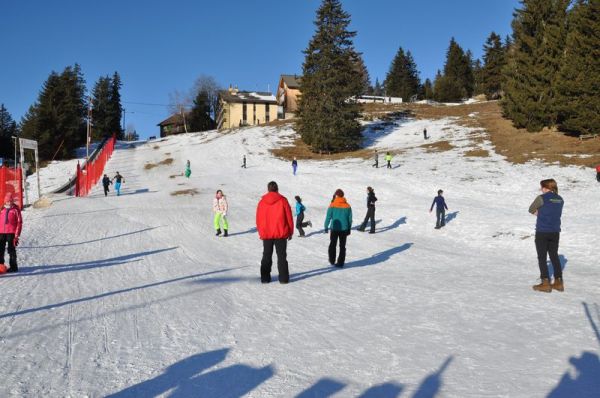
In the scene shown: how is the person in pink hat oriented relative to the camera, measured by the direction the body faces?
toward the camera

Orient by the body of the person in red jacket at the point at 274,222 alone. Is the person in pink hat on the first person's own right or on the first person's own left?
on the first person's own left

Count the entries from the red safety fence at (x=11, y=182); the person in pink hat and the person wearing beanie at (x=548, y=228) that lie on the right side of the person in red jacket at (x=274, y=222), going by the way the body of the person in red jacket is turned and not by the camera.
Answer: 1

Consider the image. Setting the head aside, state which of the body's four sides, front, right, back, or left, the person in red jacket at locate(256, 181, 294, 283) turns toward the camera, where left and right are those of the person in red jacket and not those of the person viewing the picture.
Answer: back

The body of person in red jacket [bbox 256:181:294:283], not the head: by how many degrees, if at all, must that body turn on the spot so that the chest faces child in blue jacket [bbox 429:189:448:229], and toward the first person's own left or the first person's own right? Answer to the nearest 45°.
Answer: approximately 45° to the first person's own right

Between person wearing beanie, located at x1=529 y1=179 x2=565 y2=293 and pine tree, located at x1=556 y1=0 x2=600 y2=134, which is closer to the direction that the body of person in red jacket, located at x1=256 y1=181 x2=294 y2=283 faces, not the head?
the pine tree

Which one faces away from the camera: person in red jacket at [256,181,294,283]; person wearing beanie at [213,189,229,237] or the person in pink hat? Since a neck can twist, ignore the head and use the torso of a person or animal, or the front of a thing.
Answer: the person in red jacket

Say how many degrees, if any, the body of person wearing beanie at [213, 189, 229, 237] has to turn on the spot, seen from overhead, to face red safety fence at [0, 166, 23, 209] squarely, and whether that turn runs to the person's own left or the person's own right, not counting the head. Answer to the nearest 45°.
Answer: approximately 135° to the person's own right

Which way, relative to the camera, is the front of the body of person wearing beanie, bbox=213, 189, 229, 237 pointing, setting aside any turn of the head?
toward the camera

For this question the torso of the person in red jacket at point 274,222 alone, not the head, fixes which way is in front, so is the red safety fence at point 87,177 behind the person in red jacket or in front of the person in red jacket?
in front

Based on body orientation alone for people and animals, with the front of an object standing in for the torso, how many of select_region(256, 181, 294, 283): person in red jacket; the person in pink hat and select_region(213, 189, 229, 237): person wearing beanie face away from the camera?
1

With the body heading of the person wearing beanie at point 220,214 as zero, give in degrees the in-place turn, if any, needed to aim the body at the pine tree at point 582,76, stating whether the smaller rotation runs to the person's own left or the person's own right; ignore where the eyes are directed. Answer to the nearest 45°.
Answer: approximately 135° to the person's own left

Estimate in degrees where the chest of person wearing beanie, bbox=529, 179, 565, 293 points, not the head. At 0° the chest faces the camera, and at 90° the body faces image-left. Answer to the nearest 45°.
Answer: approximately 135°

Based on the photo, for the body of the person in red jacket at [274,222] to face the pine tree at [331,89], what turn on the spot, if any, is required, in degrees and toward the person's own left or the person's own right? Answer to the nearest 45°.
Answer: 0° — they already face it

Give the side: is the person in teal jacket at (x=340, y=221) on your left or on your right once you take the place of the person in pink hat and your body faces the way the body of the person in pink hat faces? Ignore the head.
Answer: on your left
